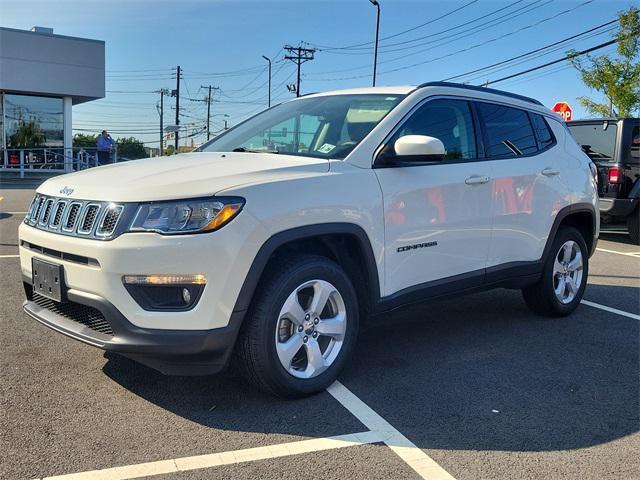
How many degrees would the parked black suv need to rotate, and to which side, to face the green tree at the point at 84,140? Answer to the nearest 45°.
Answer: approximately 90° to its left

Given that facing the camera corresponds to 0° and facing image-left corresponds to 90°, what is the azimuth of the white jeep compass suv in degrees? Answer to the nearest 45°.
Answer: approximately 45°

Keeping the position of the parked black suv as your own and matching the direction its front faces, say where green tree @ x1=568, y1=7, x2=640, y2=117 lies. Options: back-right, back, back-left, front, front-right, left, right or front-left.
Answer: front-left

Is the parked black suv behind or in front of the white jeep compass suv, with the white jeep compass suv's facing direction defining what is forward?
behind

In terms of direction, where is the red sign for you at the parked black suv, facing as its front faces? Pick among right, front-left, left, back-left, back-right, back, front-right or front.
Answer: front-left

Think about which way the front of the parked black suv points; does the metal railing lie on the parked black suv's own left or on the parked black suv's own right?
on the parked black suv's own left

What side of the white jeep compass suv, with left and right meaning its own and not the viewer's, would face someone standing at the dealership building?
right

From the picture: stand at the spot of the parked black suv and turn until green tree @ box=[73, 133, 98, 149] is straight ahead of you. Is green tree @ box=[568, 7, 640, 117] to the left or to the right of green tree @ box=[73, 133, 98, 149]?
right

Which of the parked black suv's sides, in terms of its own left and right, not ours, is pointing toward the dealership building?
left

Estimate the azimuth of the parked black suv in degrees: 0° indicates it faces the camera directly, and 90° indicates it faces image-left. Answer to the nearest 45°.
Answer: approximately 225°
